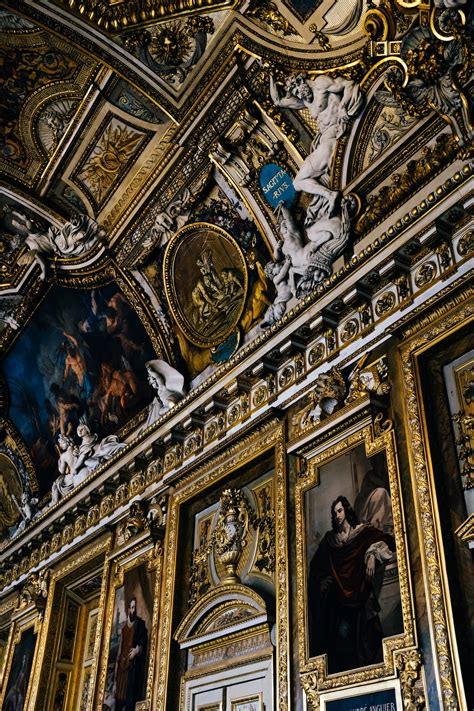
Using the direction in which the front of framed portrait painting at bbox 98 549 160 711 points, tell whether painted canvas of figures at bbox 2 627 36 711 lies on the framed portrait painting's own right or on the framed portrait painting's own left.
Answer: on the framed portrait painting's own right

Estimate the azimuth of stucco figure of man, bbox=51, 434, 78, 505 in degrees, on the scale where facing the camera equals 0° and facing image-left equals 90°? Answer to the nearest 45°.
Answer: approximately 45°

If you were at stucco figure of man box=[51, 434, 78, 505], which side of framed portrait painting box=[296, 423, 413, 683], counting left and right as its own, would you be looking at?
right

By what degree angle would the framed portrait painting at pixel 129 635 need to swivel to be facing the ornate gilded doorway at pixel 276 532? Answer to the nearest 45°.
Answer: approximately 90° to its left

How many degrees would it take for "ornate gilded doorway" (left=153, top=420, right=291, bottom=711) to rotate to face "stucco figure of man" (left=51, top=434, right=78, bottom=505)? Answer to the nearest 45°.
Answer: approximately 90° to its right
